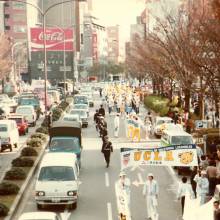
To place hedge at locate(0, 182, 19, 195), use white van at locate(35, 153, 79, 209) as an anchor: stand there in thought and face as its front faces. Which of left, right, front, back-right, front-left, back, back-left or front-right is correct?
back-right

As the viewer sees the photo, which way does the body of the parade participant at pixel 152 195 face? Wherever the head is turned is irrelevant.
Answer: toward the camera

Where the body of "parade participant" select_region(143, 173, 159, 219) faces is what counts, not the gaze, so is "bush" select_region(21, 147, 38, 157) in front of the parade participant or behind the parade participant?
behind

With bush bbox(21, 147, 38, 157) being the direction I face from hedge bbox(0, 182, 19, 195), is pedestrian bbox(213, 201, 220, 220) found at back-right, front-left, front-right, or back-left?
back-right

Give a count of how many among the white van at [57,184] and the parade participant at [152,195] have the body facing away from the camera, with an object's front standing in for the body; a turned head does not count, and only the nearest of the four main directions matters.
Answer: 0

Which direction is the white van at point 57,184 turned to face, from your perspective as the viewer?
facing the viewer

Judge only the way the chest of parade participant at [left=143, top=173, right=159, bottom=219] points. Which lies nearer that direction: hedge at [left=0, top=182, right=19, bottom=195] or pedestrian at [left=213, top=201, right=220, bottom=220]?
the pedestrian
